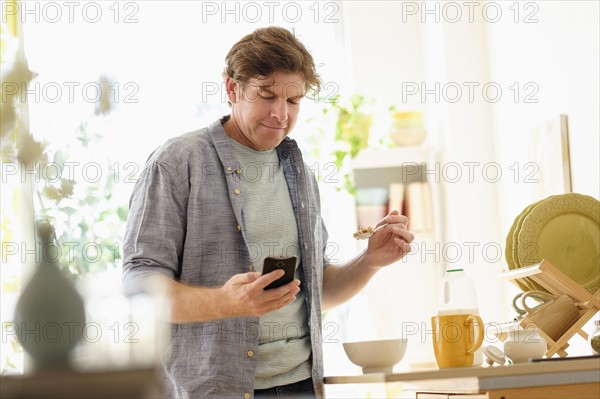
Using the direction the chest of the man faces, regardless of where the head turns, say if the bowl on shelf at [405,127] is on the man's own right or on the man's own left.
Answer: on the man's own left

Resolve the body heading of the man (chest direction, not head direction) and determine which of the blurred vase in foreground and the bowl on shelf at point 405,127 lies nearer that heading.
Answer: the blurred vase in foreground

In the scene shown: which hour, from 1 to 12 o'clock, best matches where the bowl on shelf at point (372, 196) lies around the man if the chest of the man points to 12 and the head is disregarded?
The bowl on shelf is roughly at 8 o'clock from the man.

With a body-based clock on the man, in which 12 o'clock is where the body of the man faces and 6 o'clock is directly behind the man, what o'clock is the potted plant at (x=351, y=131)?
The potted plant is roughly at 8 o'clock from the man.

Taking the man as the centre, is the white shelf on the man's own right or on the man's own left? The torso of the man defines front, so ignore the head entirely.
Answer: on the man's own left

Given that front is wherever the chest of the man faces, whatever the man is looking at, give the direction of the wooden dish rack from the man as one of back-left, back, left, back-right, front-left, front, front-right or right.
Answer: front-left

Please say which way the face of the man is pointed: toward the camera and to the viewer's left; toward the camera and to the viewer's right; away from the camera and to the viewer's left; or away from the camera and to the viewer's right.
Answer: toward the camera and to the viewer's right

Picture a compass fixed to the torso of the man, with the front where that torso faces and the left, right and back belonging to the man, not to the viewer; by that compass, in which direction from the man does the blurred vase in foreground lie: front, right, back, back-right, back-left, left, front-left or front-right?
front-right

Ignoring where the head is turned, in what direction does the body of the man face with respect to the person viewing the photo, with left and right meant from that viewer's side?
facing the viewer and to the right of the viewer
